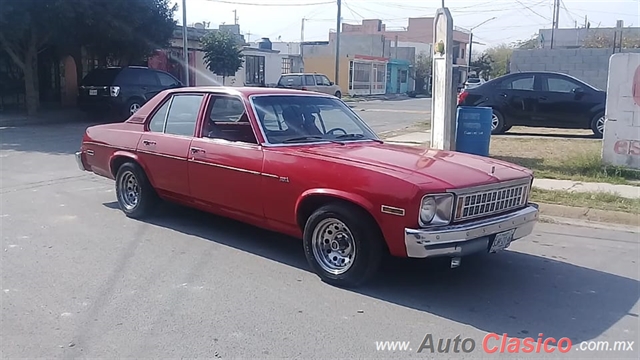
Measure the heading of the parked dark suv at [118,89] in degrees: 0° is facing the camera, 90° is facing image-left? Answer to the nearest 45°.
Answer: approximately 225°

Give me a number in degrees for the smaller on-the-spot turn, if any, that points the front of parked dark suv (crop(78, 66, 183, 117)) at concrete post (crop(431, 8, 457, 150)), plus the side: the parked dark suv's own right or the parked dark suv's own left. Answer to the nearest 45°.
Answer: approximately 90° to the parked dark suv's own right

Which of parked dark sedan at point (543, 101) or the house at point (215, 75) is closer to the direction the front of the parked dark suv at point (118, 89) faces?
the house

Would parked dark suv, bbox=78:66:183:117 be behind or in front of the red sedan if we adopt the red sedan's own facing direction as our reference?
behind

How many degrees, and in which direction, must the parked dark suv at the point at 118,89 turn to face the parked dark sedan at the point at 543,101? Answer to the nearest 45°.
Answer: approximately 90° to its right

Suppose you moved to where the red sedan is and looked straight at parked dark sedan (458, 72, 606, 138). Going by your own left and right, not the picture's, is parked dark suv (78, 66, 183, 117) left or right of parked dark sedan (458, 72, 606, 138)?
left

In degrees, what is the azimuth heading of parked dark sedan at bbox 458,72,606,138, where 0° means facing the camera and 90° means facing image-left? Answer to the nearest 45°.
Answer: approximately 270°

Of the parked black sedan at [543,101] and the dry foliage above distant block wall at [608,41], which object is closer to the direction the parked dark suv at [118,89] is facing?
the dry foliage above distant block wall

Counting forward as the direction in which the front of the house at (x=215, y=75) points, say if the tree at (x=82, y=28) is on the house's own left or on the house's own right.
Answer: on the house's own right
